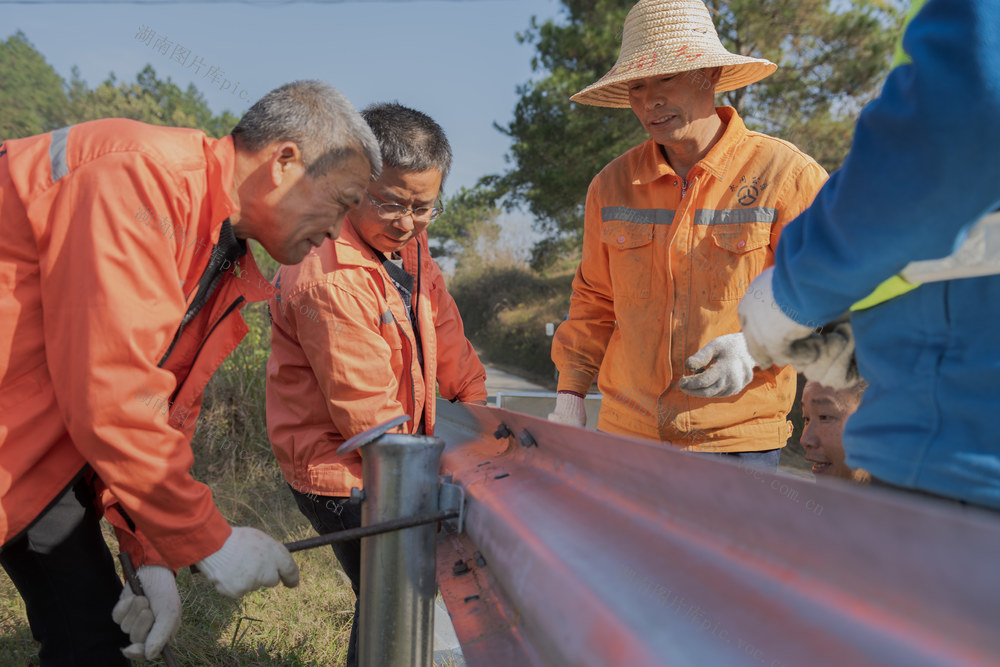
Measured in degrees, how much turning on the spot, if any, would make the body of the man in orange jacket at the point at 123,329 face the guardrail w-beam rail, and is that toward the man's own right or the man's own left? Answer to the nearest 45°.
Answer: approximately 45° to the man's own right

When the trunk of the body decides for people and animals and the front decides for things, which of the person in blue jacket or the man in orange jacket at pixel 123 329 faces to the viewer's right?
the man in orange jacket

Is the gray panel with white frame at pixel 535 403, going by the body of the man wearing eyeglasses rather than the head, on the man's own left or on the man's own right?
on the man's own left

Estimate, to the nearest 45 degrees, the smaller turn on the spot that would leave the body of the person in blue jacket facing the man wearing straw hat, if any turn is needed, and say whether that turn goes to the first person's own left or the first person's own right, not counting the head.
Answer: approximately 45° to the first person's own right

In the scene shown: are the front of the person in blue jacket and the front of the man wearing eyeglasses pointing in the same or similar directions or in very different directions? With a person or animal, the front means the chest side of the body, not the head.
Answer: very different directions

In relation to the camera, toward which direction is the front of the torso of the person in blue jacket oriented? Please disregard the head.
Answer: to the viewer's left

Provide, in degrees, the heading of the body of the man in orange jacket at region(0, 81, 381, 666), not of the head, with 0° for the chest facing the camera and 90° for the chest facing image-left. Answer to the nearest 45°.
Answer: approximately 270°

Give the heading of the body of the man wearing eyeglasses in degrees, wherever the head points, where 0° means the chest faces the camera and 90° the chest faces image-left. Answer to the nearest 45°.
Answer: approximately 315°

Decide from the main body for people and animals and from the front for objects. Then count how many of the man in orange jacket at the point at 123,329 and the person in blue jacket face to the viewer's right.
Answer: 1

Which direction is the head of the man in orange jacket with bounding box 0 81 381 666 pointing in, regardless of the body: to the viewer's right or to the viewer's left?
to the viewer's right
